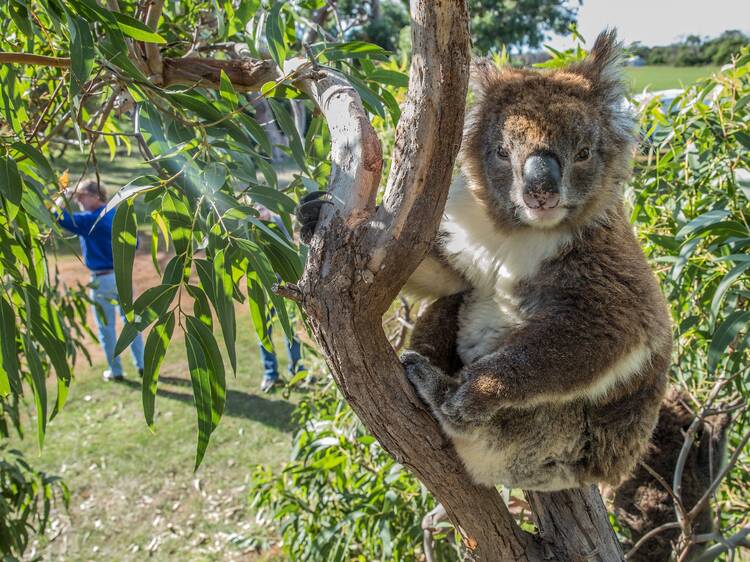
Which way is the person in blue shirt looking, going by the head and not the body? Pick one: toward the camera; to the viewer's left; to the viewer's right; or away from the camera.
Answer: to the viewer's left

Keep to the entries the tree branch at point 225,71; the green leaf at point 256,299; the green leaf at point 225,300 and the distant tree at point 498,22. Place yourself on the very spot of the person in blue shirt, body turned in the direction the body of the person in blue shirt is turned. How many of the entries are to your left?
3

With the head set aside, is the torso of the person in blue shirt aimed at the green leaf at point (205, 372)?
no

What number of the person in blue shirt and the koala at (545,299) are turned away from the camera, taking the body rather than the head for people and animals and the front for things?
0

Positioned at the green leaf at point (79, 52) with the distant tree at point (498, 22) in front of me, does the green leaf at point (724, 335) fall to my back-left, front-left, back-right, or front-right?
front-right

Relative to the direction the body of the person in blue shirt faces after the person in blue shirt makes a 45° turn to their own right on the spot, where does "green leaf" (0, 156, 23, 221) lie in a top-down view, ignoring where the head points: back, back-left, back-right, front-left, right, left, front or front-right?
back-left

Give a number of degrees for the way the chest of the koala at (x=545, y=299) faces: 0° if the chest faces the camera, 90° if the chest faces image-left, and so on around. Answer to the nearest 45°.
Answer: approximately 45°

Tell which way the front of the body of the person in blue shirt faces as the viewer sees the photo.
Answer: to the viewer's left

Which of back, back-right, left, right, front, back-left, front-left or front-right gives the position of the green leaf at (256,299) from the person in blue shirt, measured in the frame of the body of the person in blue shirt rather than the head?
left

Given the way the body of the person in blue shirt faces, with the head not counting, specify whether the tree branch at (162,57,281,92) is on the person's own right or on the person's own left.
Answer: on the person's own left

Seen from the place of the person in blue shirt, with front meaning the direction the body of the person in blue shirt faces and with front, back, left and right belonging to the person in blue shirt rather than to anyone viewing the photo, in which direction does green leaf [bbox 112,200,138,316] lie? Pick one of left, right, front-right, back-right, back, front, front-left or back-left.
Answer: left

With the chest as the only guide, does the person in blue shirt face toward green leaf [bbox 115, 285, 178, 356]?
no
